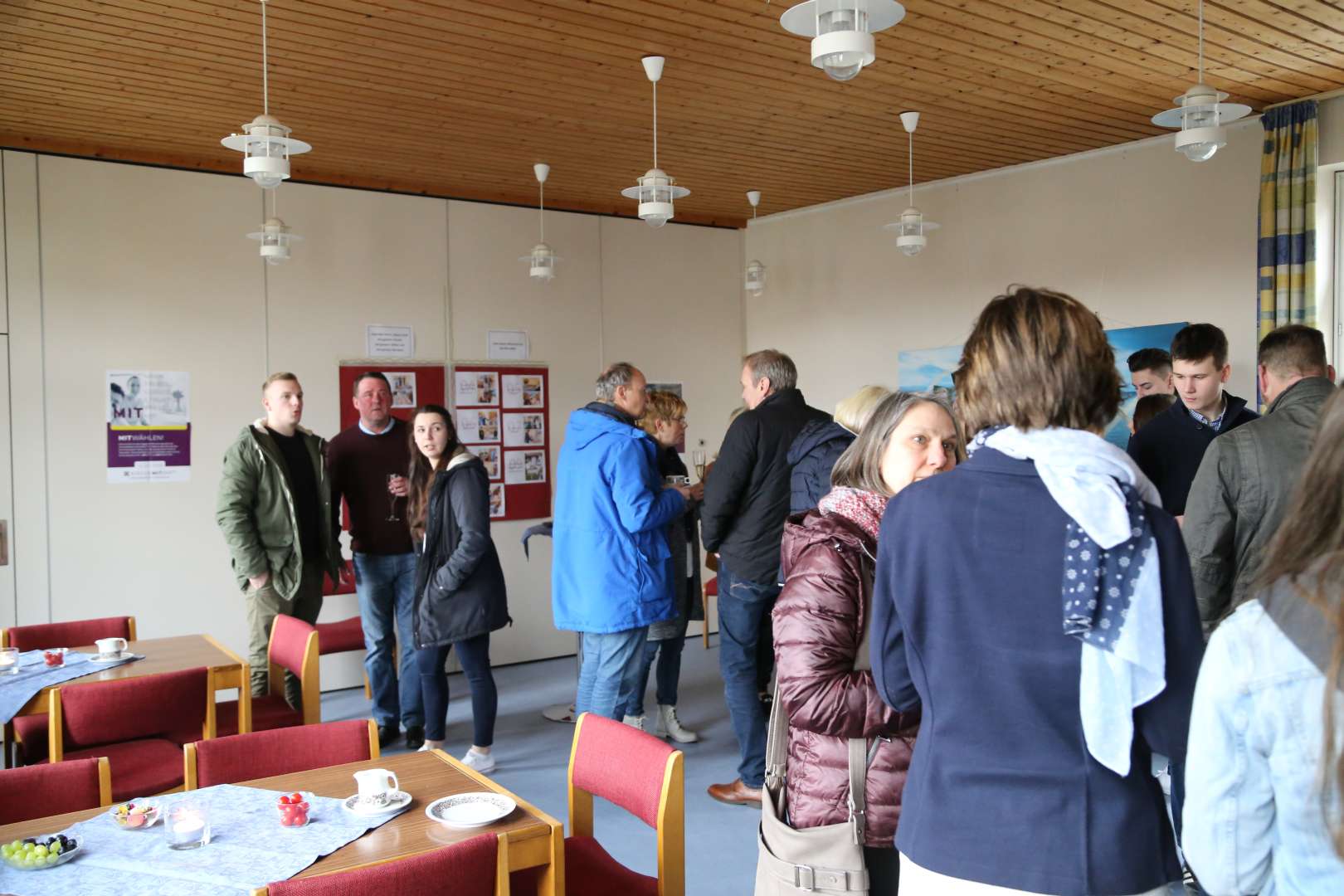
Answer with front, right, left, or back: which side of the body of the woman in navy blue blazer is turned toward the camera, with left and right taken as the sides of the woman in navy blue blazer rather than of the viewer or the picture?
back

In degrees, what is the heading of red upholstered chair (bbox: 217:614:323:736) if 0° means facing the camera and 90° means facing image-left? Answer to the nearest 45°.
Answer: approximately 45°

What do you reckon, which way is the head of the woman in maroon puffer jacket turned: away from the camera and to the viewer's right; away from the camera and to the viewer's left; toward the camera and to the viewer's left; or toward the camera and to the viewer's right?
toward the camera and to the viewer's right

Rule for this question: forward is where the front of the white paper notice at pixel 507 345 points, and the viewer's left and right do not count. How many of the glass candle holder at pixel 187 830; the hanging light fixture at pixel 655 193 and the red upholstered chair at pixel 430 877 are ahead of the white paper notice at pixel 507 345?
3

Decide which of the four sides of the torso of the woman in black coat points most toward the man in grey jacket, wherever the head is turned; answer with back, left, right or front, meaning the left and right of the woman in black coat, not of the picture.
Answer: left

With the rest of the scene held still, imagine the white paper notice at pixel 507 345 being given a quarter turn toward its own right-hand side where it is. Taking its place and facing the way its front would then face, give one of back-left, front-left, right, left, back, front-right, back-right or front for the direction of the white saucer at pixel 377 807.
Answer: left

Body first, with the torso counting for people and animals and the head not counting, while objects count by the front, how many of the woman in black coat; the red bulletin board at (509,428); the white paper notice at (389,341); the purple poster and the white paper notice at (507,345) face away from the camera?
0

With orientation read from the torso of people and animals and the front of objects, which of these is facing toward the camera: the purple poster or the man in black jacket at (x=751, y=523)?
the purple poster

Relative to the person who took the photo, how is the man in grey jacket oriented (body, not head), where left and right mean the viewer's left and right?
facing away from the viewer and to the left of the viewer

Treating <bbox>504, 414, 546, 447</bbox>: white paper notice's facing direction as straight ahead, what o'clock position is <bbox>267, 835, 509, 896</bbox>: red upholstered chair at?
The red upholstered chair is roughly at 12 o'clock from the white paper notice.

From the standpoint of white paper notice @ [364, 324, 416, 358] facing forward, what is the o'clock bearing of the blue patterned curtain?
The blue patterned curtain is roughly at 10 o'clock from the white paper notice.

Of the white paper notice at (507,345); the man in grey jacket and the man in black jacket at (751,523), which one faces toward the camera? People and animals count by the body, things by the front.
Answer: the white paper notice

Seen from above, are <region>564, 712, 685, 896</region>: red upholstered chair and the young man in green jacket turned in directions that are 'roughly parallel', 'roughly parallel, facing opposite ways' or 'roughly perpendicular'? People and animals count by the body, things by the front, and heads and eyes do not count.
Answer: roughly perpendicular

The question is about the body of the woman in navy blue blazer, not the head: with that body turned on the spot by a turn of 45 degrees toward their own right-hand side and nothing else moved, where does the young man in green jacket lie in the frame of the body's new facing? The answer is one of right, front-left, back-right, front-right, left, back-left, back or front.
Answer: left

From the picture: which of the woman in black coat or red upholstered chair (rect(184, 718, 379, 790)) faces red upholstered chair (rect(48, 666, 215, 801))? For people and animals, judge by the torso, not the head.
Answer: the woman in black coat

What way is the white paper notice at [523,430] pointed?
toward the camera

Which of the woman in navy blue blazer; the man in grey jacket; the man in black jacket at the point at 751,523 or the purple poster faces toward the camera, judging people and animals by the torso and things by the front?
the purple poster

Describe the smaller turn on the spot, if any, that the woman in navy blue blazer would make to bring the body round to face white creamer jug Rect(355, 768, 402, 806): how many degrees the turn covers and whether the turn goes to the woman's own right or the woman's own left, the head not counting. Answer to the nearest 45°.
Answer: approximately 90° to the woman's own left

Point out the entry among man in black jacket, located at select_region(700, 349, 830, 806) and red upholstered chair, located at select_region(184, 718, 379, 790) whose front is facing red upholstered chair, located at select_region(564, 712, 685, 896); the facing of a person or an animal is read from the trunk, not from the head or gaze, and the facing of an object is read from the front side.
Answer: red upholstered chair, located at select_region(184, 718, 379, 790)

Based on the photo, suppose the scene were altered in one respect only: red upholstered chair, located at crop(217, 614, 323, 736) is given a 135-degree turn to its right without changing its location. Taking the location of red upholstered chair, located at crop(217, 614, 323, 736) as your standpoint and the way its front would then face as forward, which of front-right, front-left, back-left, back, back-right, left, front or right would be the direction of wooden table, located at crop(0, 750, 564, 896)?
back

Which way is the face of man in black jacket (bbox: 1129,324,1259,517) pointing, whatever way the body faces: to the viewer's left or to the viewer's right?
to the viewer's left
